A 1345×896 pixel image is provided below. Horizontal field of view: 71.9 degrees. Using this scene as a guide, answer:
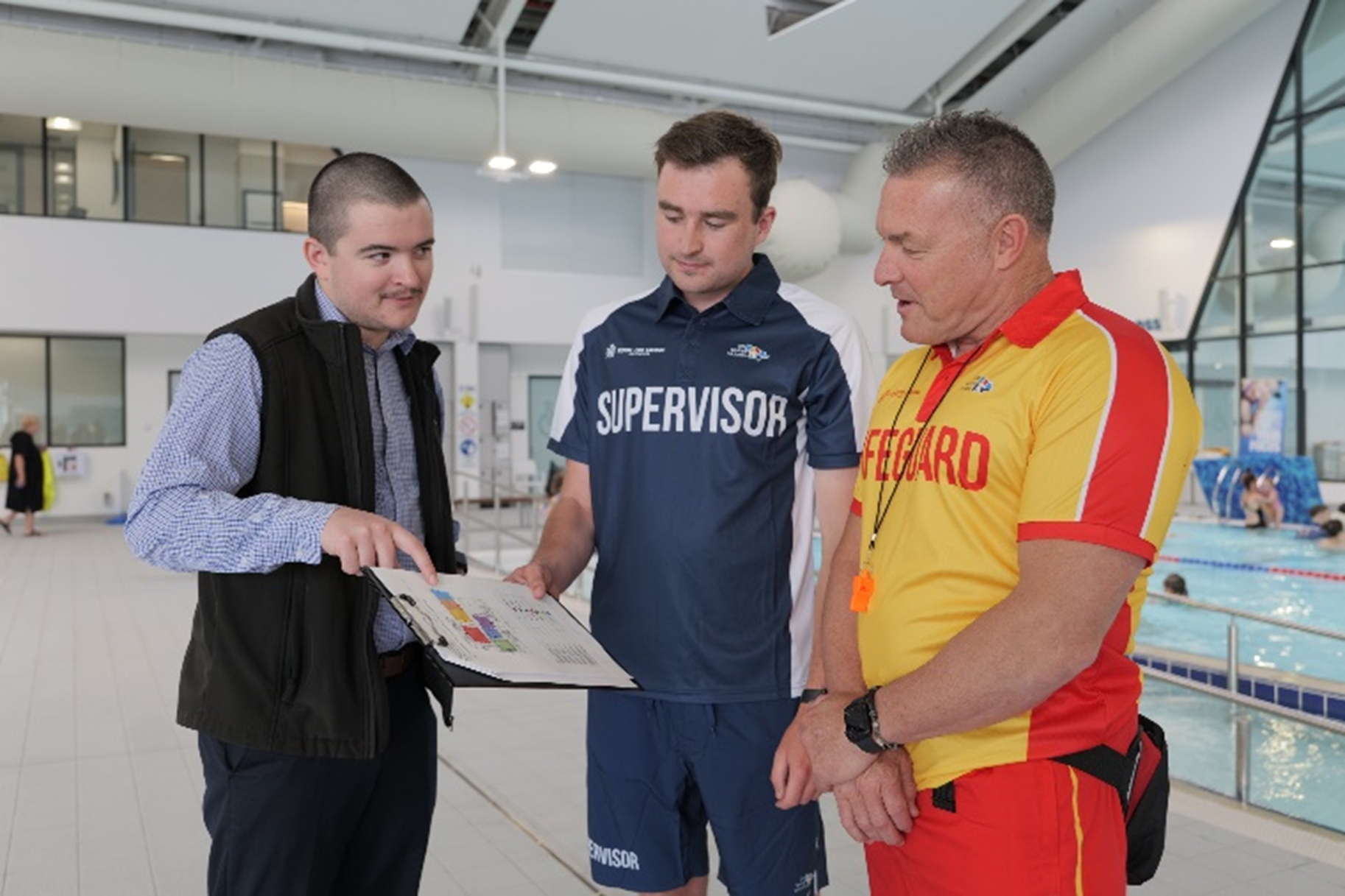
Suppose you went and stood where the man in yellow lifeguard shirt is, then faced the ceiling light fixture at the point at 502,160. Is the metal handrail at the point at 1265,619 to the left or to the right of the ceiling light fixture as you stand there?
right

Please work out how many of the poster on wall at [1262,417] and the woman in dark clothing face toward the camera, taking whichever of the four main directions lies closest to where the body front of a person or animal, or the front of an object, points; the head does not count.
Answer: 1

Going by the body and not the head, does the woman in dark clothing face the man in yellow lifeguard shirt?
no

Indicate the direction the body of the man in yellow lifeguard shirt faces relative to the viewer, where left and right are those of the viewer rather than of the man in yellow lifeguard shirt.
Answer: facing the viewer and to the left of the viewer

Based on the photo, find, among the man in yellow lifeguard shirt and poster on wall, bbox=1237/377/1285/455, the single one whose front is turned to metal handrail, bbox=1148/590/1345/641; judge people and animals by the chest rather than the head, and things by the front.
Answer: the poster on wall

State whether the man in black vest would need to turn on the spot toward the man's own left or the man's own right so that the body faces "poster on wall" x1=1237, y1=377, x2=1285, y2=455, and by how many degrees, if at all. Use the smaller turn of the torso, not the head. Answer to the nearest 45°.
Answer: approximately 90° to the man's own left

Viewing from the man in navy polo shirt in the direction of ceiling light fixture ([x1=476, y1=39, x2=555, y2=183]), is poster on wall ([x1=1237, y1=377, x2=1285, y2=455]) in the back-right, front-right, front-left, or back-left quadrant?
front-right

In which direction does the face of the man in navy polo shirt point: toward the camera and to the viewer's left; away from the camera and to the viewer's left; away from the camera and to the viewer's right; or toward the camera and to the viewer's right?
toward the camera and to the viewer's left

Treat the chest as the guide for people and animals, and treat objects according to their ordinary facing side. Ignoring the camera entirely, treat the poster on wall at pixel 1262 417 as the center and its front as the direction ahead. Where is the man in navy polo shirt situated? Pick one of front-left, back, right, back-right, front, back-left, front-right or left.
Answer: front

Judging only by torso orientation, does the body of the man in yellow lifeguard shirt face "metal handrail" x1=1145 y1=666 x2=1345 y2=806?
no

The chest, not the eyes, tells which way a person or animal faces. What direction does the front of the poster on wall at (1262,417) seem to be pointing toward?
toward the camera

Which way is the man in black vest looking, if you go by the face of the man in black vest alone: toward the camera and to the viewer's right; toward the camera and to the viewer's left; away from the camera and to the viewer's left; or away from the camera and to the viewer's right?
toward the camera and to the viewer's right

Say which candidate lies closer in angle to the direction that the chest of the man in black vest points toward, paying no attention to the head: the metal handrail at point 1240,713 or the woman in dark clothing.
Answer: the metal handrail

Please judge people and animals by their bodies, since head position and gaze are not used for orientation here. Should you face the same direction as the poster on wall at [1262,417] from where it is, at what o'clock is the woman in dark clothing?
The woman in dark clothing is roughly at 2 o'clock from the poster on wall.

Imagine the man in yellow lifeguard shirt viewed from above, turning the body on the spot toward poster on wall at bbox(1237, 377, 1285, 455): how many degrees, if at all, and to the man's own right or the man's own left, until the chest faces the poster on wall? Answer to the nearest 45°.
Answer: approximately 135° to the man's own right

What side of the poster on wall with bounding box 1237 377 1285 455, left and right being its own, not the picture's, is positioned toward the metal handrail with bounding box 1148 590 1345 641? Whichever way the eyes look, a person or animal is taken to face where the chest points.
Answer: front

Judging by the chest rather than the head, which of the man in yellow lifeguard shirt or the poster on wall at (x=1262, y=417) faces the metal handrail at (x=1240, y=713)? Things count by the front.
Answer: the poster on wall
